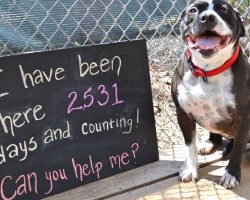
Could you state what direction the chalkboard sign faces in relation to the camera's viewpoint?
facing the viewer and to the right of the viewer

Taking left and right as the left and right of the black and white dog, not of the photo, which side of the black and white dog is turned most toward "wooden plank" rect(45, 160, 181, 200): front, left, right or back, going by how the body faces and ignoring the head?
right

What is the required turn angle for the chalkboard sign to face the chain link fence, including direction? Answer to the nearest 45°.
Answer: approximately 135° to its left

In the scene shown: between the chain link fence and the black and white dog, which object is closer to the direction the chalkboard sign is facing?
the black and white dog

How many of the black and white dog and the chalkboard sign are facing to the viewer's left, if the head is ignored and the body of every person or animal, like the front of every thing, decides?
0

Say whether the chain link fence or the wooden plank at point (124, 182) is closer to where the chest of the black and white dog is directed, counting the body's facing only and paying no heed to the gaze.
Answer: the wooden plank

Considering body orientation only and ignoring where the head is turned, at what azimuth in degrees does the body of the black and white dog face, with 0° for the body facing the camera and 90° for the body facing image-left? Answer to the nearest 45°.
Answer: approximately 0°
